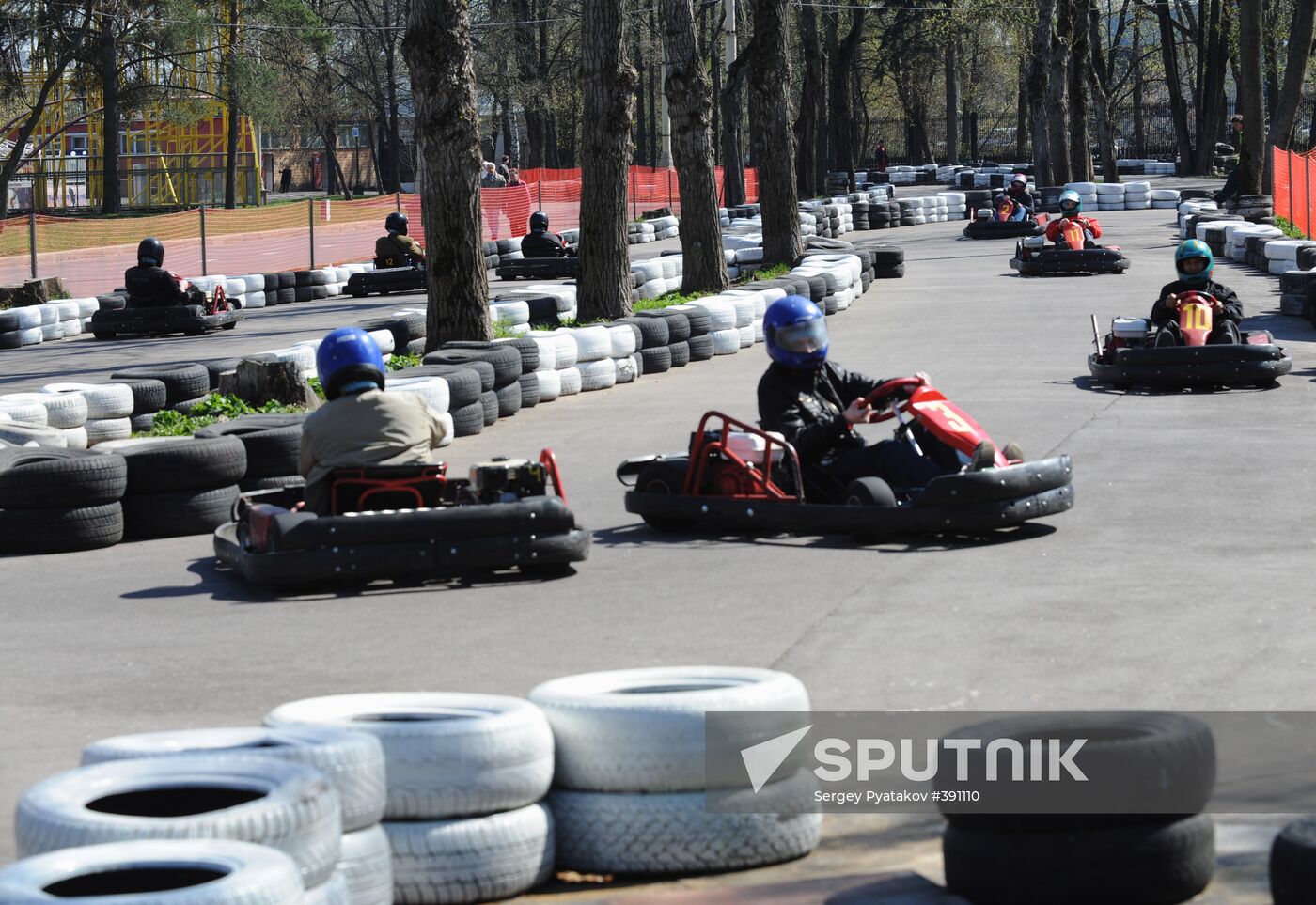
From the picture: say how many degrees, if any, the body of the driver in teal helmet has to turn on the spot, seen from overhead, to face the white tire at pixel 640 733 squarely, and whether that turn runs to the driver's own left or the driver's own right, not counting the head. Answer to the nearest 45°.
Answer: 0° — they already face it

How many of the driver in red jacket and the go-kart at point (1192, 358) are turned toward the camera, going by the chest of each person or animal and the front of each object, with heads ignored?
2

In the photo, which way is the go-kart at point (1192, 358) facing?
toward the camera

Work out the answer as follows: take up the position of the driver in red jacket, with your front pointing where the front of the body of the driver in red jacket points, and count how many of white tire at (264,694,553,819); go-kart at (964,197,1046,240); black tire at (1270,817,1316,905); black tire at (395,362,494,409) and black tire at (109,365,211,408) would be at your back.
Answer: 1

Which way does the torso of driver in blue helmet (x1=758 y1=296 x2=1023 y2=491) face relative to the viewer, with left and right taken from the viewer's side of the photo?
facing the viewer and to the right of the viewer

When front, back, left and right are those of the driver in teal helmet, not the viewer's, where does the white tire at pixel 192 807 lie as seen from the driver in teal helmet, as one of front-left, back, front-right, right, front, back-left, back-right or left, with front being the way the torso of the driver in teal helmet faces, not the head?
front

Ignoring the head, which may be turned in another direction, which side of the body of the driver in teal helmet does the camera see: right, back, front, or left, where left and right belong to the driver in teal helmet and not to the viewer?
front

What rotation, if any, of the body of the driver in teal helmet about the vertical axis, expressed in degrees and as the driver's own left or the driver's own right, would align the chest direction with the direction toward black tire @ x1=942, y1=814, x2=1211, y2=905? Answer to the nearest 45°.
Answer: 0° — they already face it
